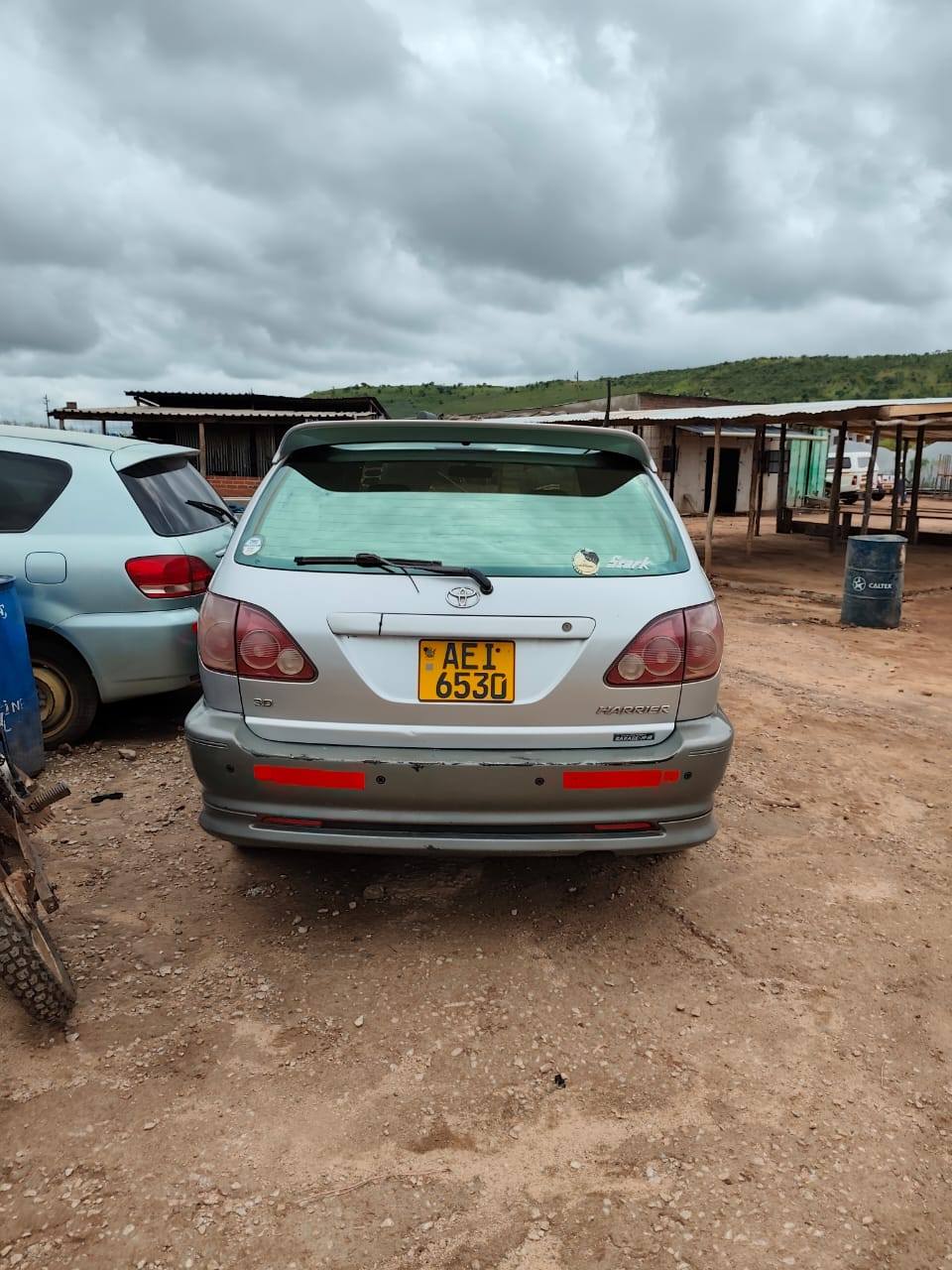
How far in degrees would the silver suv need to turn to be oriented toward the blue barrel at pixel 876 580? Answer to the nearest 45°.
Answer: approximately 45° to its right

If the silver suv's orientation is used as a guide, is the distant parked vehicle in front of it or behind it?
in front

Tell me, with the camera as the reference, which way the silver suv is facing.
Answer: facing away from the viewer

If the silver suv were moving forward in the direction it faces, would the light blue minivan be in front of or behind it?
in front

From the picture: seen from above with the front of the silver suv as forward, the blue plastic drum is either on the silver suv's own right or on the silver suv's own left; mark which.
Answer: on the silver suv's own left
